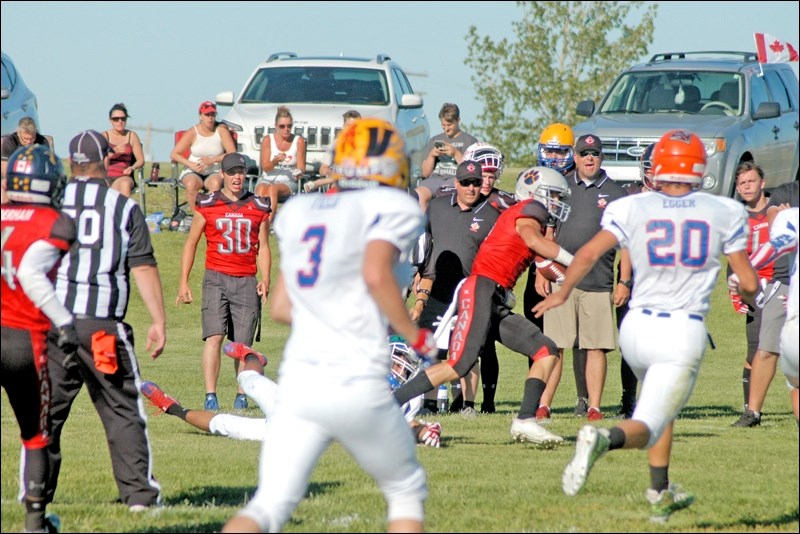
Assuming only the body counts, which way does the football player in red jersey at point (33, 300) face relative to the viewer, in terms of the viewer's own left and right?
facing away from the viewer and to the right of the viewer

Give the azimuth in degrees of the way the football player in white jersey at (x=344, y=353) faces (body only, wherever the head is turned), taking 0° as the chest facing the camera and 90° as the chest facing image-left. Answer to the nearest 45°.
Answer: approximately 225°

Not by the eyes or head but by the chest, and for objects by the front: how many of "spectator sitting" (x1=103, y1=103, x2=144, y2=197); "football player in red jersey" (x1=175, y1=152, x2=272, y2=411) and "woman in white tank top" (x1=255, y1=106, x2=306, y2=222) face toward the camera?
3

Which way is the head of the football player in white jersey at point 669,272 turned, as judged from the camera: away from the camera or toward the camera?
away from the camera

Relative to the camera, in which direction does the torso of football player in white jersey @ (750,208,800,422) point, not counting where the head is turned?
to the viewer's left

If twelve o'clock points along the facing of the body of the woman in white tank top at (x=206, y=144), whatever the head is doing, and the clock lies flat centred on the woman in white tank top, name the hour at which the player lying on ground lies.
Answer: The player lying on ground is roughly at 12 o'clock from the woman in white tank top.

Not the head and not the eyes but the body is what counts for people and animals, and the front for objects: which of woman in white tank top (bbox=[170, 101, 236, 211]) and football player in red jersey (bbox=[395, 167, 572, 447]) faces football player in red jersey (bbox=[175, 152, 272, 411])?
the woman in white tank top

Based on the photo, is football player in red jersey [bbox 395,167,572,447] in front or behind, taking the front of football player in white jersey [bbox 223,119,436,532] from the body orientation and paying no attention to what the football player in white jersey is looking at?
in front

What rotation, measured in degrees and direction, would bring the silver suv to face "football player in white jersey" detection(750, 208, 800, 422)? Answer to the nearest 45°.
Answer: approximately 45° to its left

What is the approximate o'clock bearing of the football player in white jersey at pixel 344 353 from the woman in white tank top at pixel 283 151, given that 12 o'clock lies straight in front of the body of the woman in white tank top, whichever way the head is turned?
The football player in white jersey is roughly at 12 o'clock from the woman in white tank top.
